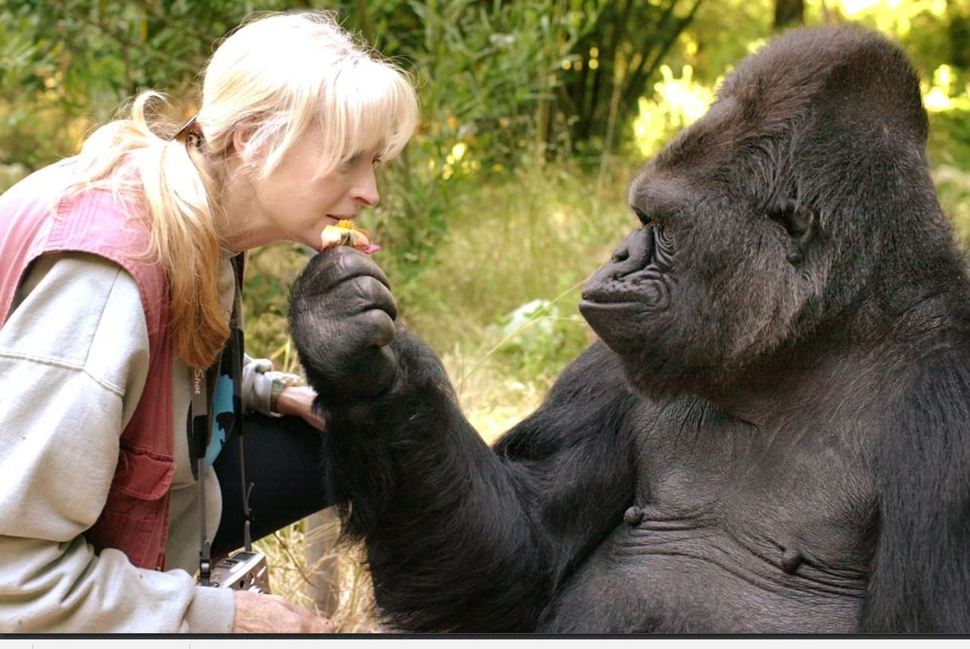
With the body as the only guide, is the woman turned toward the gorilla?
yes

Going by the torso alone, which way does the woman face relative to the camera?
to the viewer's right

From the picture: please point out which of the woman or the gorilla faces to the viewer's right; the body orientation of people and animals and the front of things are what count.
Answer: the woman

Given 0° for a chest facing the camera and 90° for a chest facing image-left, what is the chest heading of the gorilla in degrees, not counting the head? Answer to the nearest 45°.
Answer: approximately 45°

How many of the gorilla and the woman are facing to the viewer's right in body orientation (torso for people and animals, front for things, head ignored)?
1

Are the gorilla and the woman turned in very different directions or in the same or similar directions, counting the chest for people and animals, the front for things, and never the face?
very different directions

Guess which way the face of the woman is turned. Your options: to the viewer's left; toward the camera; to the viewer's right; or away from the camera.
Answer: to the viewer's right

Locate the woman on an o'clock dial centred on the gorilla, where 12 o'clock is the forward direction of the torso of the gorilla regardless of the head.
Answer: The woman is roughly at 1 o'clock from the gorilla.
